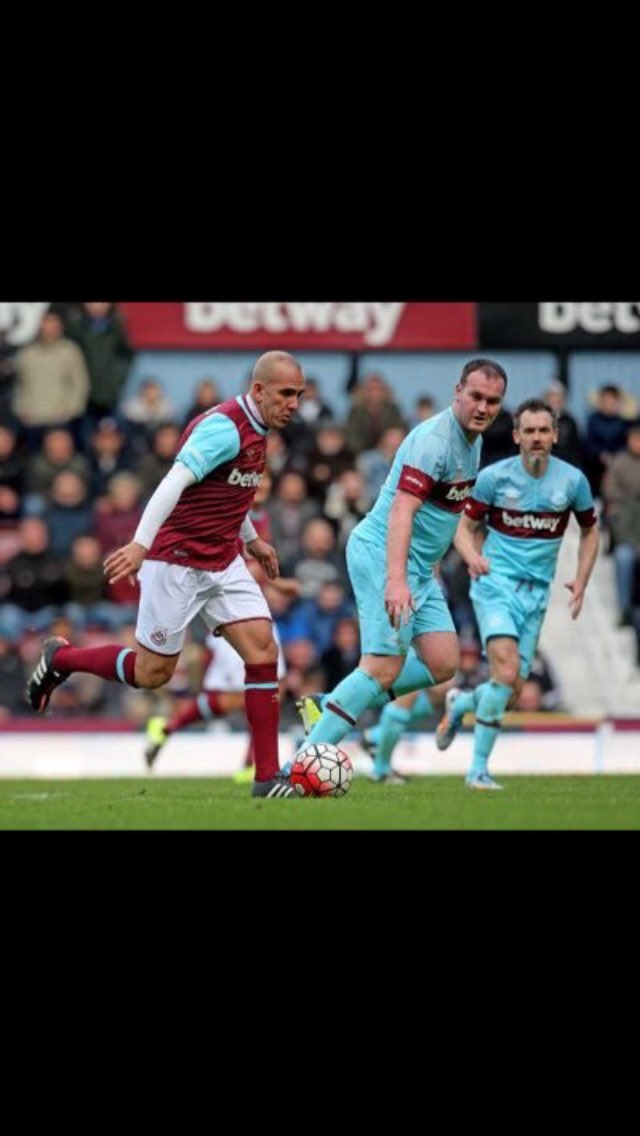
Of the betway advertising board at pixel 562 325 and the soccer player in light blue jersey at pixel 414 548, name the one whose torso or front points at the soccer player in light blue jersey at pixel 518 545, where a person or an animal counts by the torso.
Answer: the betway advertising board

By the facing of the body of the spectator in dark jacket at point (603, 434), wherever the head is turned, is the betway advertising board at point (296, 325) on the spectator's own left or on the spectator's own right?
on the spectator's own right

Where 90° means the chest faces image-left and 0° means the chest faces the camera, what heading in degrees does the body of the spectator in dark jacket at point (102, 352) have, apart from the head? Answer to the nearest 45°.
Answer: approximately 0°

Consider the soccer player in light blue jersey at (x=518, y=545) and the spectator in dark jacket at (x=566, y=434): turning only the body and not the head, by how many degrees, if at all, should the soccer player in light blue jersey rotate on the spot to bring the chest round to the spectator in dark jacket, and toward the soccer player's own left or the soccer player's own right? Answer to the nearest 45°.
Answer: approximately 180°
